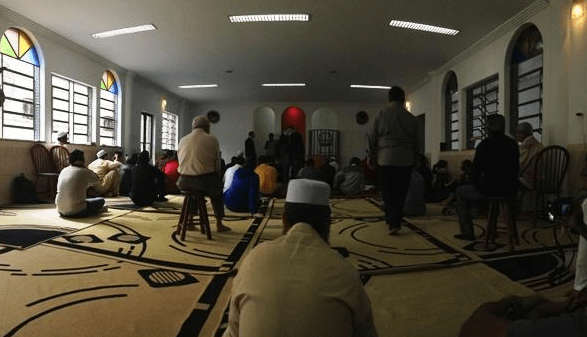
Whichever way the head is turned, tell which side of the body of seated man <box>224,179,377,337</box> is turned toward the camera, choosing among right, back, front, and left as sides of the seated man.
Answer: back

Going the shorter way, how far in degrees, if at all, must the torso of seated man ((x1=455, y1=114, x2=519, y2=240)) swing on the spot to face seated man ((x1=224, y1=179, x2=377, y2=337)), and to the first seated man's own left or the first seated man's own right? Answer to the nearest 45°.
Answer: approximately 135° to the first seated man's own left

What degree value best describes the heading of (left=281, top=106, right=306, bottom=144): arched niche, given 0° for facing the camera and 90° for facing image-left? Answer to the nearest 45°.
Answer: approximately 0°

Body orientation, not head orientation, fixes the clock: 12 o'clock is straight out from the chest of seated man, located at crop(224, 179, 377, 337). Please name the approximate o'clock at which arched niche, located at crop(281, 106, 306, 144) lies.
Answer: The arched niche is roughly at 12 o'clock from the seated man.

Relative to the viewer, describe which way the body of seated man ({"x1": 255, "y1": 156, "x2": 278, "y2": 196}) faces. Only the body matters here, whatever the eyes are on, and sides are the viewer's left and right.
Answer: facing away from the viewer

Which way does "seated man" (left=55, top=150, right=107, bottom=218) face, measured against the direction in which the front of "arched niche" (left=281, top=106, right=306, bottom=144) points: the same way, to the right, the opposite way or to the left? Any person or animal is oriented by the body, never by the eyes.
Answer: the opposite way

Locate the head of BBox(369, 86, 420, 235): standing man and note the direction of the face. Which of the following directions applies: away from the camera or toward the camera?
away from the camera

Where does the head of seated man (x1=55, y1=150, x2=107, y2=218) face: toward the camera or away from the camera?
away from the camera

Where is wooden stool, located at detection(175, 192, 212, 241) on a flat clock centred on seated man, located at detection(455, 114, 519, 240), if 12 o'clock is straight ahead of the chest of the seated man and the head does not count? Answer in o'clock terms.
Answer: The wooden stool is roughly at 10 o'clock from the seated man.
